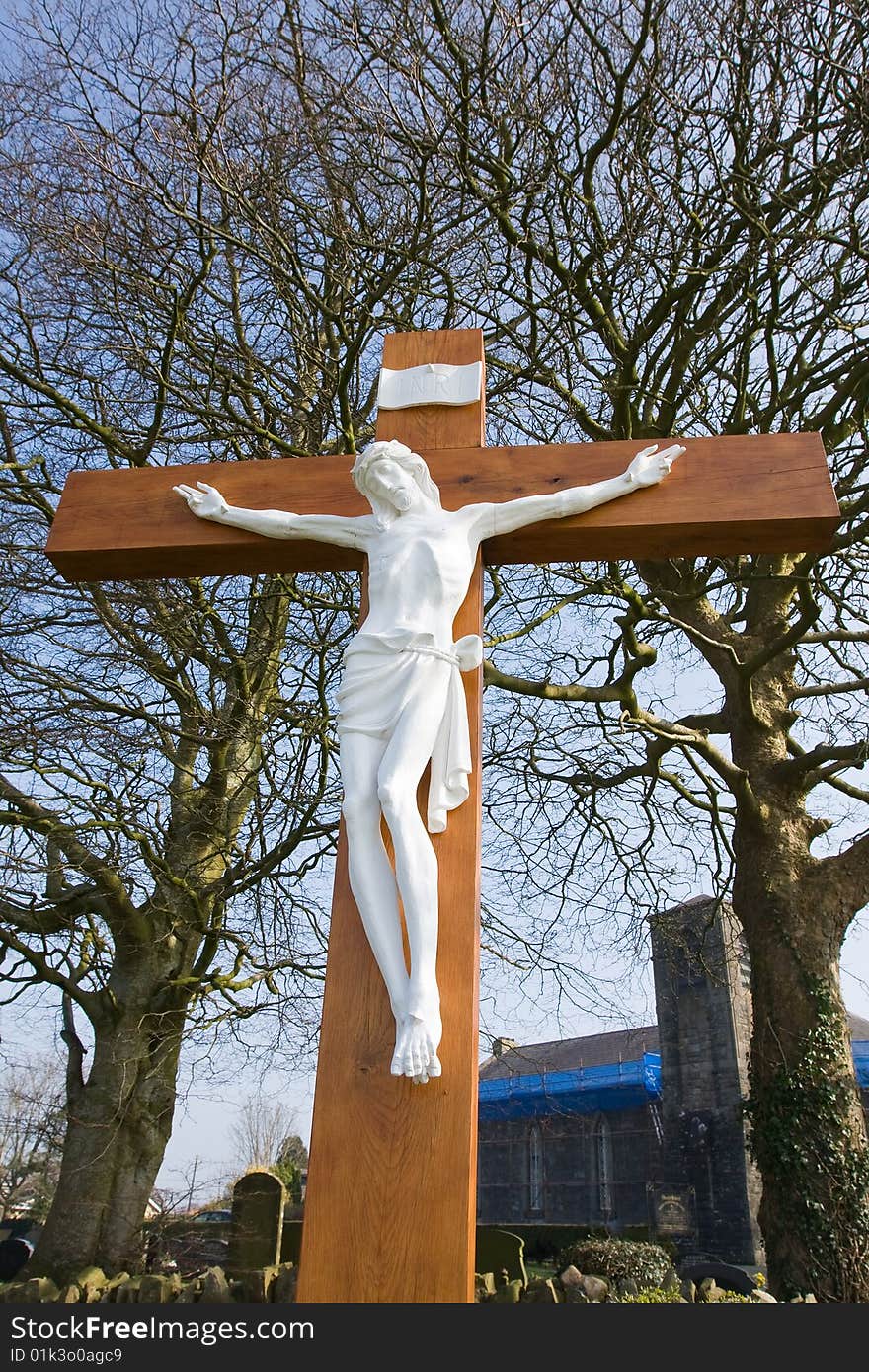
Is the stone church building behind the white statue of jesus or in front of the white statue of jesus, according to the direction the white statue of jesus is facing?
behind

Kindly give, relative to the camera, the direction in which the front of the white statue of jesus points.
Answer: facing the viewer

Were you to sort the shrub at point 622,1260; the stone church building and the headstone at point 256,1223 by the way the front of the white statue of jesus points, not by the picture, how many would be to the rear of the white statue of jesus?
3

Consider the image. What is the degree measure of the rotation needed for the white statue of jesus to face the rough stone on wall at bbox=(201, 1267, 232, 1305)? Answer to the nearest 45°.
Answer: approximately 180°

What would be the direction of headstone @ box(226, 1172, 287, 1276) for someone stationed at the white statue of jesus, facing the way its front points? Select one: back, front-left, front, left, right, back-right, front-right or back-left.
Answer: back

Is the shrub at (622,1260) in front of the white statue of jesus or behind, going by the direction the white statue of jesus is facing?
behind
